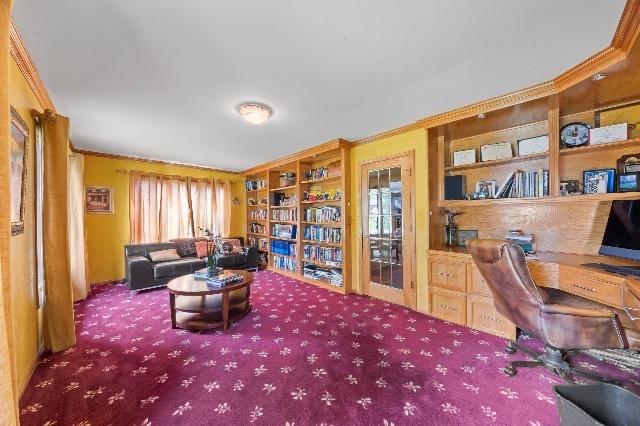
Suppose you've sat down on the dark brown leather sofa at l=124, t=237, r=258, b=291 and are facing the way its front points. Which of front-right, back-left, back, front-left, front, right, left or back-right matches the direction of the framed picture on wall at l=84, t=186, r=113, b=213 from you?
right

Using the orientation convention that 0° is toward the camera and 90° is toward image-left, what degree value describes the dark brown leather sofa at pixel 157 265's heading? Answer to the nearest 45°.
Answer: approximately 315°

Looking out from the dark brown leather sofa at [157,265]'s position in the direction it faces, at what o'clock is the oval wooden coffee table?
The oval wooden coffee table is roughly at 1 o'clock from the dark brown leather sofa.

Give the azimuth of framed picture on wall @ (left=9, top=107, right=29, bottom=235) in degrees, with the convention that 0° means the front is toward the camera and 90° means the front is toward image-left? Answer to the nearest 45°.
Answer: approximately 270°

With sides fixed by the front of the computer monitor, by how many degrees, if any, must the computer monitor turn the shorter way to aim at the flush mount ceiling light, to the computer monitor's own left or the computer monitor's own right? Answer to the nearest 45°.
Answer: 0° — it already faces it

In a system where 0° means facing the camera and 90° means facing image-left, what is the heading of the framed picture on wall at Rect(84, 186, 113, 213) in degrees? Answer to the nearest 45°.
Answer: approximately 0°

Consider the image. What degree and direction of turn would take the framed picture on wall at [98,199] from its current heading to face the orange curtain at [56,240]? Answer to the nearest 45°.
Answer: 0° — it already faces it

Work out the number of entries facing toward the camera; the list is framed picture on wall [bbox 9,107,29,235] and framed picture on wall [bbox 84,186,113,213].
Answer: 1
